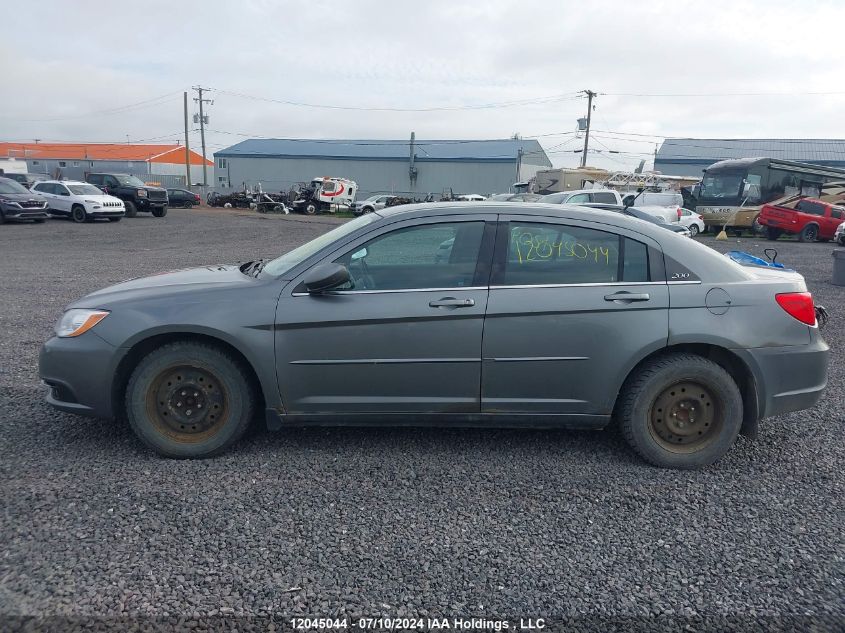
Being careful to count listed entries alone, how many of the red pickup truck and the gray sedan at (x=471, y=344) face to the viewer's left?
1

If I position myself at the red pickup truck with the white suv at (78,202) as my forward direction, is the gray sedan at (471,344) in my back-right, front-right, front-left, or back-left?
front-left

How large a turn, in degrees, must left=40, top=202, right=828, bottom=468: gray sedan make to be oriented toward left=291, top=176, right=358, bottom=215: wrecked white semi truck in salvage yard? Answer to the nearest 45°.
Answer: approximately 90° to its right

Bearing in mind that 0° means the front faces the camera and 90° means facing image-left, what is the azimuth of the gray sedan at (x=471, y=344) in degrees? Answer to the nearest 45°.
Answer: approximately 90°

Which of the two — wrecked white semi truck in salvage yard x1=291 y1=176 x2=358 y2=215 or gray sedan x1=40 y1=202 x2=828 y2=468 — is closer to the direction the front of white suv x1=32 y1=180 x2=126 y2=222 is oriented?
the gray sedan

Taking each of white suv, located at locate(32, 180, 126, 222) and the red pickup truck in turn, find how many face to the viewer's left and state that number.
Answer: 0

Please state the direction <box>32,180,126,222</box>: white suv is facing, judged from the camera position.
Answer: facing the viewer and to the right of the viewer

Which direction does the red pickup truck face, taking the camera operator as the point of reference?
facing away from the viewer and to the right of the viewer

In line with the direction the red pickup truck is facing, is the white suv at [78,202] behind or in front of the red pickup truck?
behind

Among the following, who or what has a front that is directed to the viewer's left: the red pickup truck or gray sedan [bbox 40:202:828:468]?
the gray sedan

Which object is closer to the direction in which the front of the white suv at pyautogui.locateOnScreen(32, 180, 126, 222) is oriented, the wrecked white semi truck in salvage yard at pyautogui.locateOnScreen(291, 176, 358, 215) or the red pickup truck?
the red pickup truck

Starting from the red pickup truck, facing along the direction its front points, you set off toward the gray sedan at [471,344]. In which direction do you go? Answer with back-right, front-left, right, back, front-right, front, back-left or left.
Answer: back-right

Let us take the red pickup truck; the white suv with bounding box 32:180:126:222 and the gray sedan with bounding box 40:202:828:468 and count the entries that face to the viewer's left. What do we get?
1

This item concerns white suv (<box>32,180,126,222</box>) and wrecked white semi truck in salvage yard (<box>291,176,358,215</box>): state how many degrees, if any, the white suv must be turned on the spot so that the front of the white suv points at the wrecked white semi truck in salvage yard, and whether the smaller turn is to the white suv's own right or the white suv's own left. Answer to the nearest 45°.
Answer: approximately 90° to the white suv's own left

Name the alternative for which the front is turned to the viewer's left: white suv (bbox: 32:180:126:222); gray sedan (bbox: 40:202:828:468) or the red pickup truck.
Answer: the gray sedan
